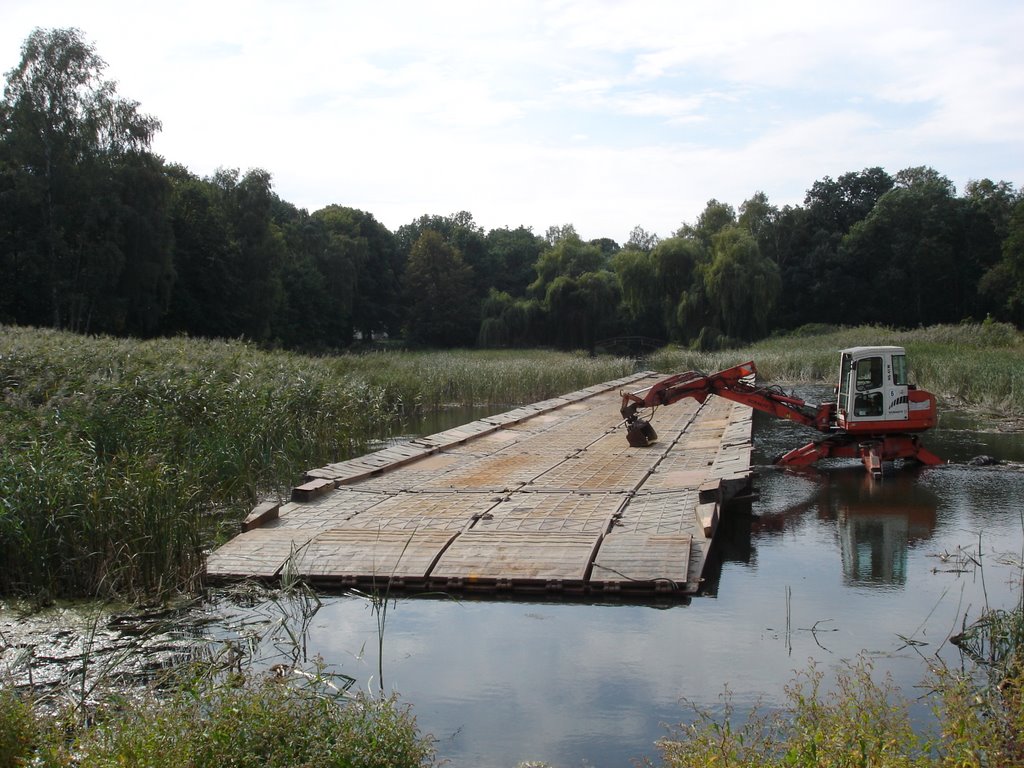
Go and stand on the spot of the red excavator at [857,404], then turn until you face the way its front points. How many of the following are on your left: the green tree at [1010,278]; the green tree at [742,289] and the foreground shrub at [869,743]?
1

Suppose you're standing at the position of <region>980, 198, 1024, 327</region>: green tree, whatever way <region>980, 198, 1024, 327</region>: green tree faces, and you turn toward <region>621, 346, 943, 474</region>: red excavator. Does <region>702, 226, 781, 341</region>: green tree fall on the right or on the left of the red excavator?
right

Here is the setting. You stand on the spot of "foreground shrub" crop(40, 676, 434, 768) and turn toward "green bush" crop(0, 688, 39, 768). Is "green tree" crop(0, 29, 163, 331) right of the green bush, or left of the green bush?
right

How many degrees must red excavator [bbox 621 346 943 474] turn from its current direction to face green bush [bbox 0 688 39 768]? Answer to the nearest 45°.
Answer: approximately 90° to its left

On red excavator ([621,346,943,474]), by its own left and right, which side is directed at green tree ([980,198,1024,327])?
right

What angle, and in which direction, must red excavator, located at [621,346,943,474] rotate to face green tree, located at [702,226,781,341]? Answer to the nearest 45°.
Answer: approximately 90° to its right

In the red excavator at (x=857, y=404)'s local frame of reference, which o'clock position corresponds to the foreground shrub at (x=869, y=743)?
The foreground shrub is roughly at 9 o'clock from the red excavator.

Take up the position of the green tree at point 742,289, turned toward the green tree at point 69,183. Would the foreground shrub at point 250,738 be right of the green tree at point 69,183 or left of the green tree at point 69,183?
left

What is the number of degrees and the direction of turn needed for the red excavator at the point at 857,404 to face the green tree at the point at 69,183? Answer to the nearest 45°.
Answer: approximately 45° to its right

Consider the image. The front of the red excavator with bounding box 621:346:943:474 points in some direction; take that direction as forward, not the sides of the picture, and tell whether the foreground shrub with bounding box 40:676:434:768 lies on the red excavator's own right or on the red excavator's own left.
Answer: on the red excavator's own left

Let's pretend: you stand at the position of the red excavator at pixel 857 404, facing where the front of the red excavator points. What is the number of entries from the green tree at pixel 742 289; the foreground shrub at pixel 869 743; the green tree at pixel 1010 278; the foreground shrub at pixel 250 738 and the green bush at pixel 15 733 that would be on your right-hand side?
2

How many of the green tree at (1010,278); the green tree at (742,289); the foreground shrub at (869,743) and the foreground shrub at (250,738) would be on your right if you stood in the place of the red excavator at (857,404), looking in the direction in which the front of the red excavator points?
2

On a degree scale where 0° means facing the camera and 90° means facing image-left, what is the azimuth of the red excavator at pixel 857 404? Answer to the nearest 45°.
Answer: approximately 90°
